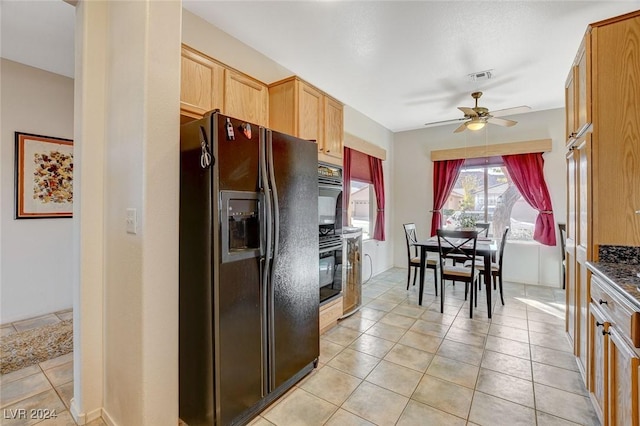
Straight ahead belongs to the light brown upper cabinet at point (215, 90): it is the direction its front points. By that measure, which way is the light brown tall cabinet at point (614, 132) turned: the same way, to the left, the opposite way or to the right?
the opposite way

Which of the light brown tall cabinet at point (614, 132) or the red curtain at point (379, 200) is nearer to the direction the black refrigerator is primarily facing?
the light brown tall cabinet

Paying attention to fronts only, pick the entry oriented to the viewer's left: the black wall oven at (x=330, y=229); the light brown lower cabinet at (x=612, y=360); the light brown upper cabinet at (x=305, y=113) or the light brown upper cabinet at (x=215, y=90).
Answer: the light brown lower cabinet

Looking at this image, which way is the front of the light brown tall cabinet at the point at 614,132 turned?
to the viewer's left

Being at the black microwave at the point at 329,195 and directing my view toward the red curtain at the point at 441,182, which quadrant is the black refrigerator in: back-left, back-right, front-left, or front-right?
back-right

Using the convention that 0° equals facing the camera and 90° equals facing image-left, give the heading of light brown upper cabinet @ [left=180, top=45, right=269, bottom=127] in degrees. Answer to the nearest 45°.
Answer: approximately 315°

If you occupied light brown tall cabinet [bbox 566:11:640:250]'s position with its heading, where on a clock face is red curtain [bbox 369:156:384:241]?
The red curtain is roughly at 1 o'clock from the light brown tall cabinet.

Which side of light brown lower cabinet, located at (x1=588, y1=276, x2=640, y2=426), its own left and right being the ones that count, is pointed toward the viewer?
left

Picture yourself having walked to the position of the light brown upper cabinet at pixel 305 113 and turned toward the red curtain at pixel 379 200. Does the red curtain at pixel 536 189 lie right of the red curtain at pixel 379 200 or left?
right

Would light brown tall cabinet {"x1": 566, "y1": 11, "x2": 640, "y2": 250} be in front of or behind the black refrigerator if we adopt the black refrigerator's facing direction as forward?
in front

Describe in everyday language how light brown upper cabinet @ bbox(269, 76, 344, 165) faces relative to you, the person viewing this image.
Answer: facing the viewer and to the right of the viewer

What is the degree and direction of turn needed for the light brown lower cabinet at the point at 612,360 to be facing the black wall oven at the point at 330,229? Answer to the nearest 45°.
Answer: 0° — it already faces it

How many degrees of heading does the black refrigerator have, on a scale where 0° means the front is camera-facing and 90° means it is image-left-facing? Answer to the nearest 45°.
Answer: approximately 315°

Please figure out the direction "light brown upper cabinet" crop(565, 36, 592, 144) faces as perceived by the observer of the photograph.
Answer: facing to the left of the viewer

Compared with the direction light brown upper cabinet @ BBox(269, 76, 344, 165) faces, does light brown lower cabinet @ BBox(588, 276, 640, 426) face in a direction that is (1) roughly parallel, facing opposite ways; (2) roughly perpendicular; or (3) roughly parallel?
roughly parallel, facing opposite ways
